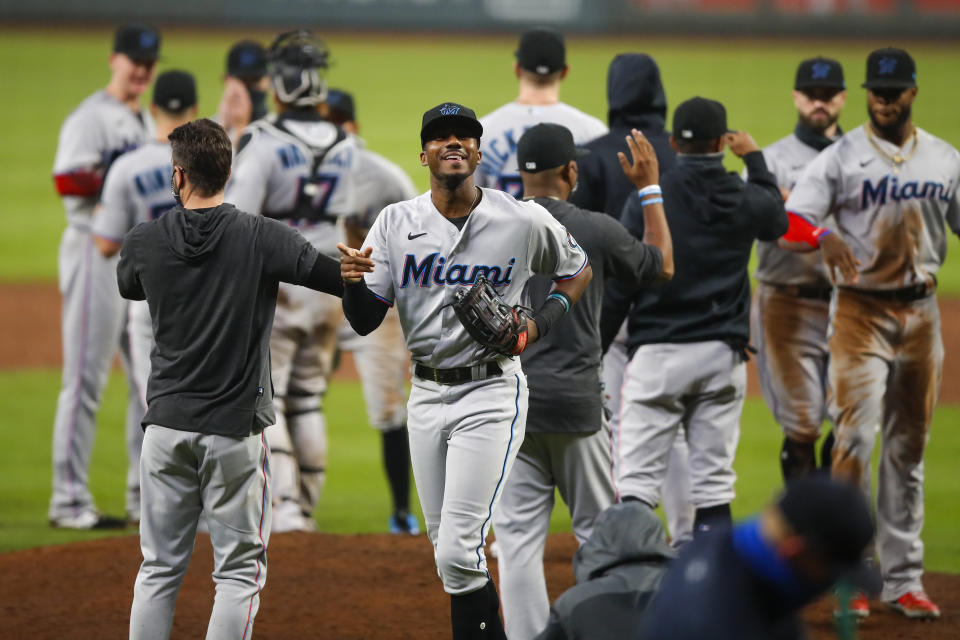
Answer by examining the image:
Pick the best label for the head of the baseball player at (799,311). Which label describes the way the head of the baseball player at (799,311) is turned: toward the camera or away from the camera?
toward the camera

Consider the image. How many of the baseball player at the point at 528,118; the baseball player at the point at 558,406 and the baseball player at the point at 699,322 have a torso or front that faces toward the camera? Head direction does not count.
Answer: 0

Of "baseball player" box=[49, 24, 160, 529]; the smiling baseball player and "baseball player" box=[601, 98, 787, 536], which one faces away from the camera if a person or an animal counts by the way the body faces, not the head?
"baseball player" box=[601, 98, 787, 536]

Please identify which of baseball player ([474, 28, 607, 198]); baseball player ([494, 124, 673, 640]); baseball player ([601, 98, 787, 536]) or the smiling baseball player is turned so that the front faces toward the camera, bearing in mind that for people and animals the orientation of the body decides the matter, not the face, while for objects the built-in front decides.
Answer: the smiling baseball player

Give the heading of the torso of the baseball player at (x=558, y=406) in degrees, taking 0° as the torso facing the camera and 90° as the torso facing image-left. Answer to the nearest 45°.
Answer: approximately 225°

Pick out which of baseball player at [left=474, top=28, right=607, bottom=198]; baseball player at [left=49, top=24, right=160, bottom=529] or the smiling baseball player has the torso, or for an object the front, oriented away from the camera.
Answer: baseball player at [left=474, top=28, right=607, bottom=198]

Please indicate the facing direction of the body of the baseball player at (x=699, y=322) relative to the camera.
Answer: away from the camera

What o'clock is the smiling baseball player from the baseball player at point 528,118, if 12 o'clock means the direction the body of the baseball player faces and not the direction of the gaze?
The smiling baseball player is roughly at 6 o'clock from the baseball player.

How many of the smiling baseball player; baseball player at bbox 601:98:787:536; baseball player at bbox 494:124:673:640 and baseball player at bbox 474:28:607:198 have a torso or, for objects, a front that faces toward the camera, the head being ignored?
1

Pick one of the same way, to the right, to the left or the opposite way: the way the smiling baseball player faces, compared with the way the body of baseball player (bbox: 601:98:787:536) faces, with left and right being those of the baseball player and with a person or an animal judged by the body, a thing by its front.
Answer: the opposite way

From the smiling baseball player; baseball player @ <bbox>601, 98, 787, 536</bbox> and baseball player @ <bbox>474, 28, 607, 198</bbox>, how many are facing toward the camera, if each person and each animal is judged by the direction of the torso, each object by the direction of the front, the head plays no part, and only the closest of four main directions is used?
1

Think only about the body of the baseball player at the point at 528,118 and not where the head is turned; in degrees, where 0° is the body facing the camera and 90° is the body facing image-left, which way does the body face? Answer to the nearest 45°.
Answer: approximately 180°

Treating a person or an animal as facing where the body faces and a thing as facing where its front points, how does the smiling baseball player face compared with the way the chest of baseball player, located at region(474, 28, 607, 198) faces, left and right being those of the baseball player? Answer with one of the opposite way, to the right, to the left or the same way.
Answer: the opposite way

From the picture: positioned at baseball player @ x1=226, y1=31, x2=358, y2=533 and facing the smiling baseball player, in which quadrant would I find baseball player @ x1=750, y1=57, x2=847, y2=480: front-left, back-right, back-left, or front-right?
front-left

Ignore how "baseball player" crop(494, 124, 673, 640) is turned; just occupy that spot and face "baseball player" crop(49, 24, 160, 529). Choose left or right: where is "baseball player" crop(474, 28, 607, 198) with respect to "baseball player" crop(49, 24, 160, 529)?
right

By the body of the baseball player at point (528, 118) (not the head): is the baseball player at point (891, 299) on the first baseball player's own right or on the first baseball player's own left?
on the first baseball player's own right

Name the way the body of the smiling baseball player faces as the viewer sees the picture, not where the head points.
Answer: toward the camera
